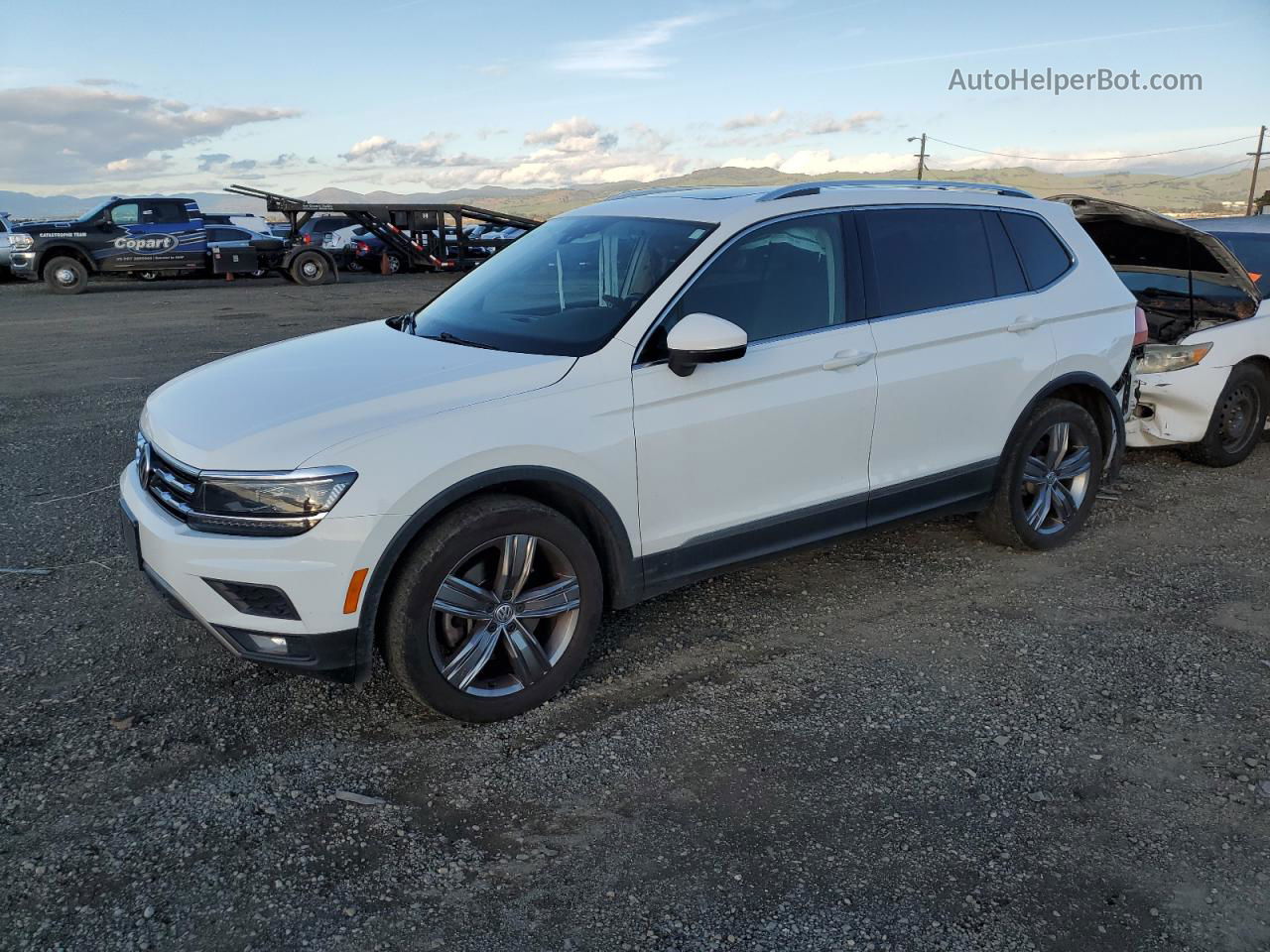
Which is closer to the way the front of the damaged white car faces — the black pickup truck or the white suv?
the white suv

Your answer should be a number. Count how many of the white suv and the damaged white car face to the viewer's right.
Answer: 0

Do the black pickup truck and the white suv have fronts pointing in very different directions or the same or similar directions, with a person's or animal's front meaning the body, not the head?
same or similar directions

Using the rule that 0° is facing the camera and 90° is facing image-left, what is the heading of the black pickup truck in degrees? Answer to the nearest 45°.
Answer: approximately 90°

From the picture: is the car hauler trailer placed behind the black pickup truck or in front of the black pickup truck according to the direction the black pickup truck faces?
behind

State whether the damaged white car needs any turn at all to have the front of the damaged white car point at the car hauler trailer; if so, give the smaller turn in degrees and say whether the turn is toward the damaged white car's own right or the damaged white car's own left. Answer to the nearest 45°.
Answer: approximately 90° to the damaged white car's own right

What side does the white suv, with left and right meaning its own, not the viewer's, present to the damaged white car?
back

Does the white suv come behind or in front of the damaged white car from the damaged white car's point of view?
in front

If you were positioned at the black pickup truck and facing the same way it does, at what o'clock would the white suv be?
The white suv is roughly at 9 o'clock from the black pickup truck.

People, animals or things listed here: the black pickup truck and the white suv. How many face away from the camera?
0

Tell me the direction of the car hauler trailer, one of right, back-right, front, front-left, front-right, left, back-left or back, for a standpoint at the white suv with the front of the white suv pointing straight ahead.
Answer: back-right

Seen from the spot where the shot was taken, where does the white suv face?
facing the viewer and to the left of the viewer
